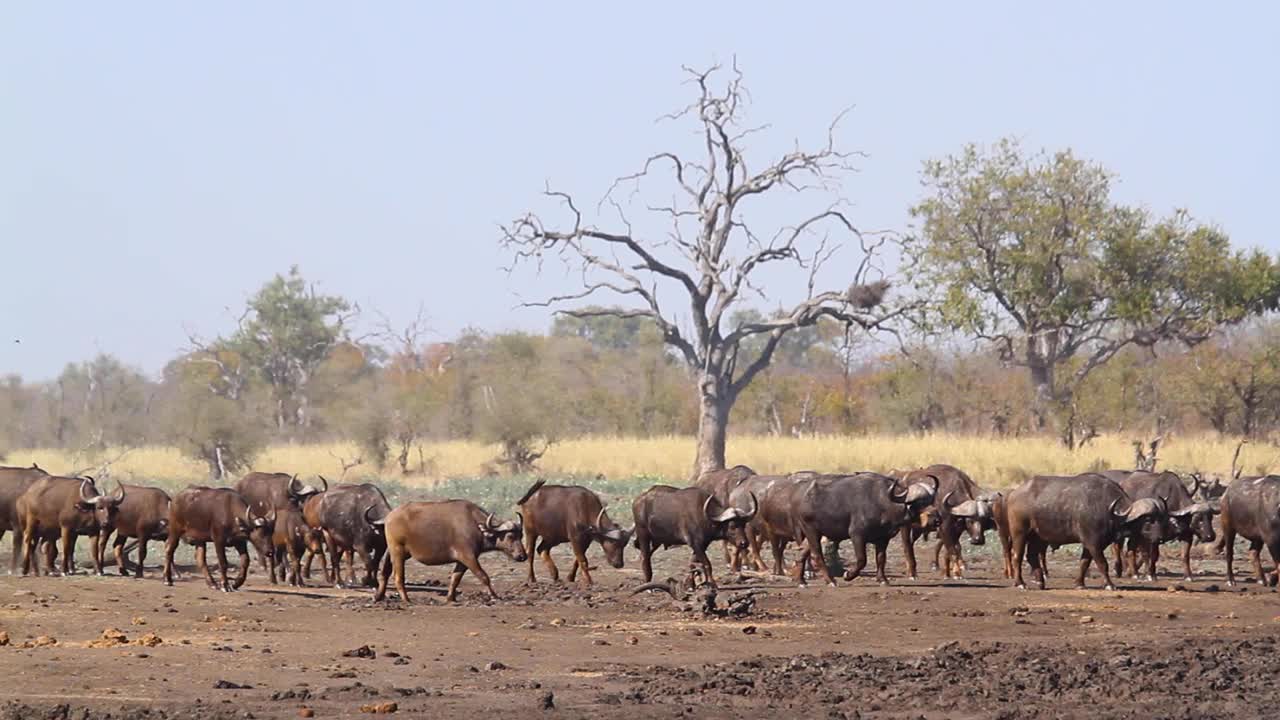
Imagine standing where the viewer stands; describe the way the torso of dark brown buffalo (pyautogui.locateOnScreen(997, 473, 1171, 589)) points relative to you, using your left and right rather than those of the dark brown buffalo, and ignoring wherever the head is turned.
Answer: facing to the right of the viewer

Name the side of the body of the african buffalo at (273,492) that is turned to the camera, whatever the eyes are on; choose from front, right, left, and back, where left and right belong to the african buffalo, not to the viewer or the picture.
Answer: right

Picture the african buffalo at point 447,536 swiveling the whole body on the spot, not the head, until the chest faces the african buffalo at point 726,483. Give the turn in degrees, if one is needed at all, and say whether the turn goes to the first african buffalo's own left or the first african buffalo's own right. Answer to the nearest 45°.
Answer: approximately 45° to the first african buffalo's own left

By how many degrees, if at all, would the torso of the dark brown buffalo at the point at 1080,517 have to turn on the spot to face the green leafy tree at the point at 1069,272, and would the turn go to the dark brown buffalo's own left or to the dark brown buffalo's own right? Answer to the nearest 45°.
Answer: approximately 90° to the dark brown buffalo's own left

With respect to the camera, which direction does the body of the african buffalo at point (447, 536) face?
to the viewer's right

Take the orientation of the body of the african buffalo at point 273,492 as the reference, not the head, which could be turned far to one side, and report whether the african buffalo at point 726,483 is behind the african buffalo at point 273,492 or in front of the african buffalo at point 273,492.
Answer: in front

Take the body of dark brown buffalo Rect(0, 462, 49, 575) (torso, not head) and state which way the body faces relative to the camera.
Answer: to the viewer's right

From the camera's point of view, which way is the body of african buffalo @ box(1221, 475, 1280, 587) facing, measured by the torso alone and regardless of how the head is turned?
to the viewer's right
